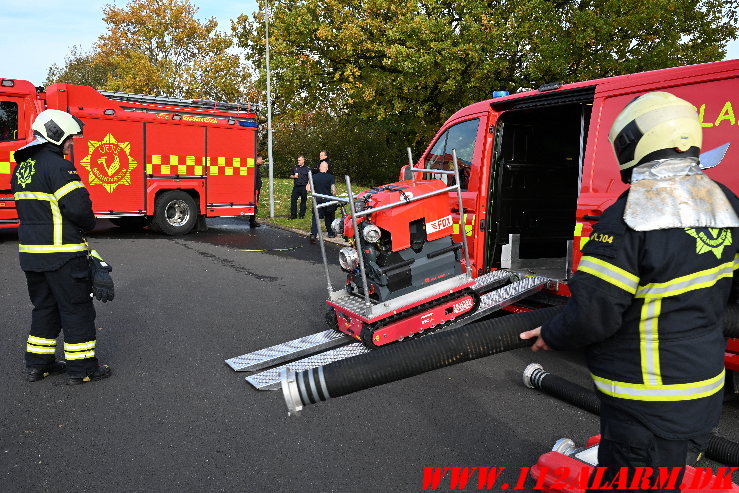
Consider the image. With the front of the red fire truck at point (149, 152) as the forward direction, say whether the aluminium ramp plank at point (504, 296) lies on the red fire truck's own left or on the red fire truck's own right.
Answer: on the red fire truck's own left

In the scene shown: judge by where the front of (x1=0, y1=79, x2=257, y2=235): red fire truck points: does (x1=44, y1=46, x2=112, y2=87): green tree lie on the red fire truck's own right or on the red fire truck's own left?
on the red fire truck's own right

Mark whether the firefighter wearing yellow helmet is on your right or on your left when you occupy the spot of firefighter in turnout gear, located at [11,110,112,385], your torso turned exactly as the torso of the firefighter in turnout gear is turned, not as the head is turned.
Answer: on your right

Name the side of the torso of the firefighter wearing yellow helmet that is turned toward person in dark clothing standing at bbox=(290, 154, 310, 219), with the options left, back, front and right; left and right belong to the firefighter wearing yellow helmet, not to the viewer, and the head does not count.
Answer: front

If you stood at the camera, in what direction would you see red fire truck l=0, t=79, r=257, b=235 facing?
facing to the left of the viewer

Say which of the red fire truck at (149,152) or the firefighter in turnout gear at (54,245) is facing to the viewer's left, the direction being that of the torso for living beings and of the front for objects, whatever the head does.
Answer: the red fire truck

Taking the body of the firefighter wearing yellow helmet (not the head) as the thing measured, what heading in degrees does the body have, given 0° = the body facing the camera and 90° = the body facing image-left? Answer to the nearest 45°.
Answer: approximately 135°

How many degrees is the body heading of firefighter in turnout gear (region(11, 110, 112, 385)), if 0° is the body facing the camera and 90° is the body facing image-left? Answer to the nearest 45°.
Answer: approximately 225°

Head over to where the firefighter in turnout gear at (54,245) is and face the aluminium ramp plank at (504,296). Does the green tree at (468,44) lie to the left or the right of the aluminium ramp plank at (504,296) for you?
left

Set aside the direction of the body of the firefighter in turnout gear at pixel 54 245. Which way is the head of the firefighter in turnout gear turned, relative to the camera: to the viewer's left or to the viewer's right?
to the viewer's right

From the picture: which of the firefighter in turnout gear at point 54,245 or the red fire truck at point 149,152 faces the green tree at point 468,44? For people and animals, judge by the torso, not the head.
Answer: the firefighter in turnout gear

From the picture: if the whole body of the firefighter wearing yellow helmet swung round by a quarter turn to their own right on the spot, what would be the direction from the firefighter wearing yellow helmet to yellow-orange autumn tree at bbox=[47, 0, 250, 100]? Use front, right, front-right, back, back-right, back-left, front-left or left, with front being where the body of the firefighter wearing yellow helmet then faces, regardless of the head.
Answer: left

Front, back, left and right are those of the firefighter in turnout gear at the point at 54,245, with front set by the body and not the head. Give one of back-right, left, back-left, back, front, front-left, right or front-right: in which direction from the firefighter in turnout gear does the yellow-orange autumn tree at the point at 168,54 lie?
front-left

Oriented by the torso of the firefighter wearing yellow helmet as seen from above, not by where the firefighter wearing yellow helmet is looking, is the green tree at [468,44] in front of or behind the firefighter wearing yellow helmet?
in front

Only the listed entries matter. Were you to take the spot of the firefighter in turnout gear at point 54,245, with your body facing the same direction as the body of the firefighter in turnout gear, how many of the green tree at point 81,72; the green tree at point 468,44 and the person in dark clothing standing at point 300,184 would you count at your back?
0

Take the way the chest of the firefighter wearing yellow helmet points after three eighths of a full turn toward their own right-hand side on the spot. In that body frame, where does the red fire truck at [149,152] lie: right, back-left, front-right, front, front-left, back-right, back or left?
back-left

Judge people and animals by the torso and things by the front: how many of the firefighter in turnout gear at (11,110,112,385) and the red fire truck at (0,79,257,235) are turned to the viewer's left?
1

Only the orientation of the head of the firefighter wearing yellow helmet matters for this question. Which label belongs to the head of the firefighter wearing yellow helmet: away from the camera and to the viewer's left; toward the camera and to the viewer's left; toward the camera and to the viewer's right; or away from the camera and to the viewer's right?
away from the camera and to the viewer's left
